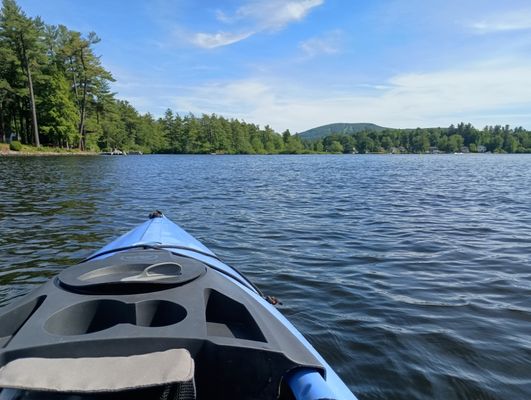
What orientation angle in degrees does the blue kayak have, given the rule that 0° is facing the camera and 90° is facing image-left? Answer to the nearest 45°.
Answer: approximately 180°
